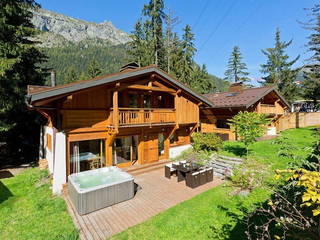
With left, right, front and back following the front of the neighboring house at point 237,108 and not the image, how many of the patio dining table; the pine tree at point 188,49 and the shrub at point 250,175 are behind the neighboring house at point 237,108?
1

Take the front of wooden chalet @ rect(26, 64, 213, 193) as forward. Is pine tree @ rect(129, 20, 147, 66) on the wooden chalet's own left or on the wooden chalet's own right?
on the wooden chalet's own left

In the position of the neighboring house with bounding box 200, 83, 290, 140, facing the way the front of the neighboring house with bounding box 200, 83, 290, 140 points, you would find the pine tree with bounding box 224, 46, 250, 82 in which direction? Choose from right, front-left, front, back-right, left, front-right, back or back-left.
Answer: back-left

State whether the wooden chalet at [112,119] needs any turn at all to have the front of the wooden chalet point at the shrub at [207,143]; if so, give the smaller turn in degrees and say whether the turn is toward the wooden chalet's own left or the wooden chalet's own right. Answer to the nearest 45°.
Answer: approximately 45° to the wooden chalet's own left

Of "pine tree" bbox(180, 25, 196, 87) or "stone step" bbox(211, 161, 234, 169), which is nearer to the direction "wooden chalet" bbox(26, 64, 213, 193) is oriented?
the stone step

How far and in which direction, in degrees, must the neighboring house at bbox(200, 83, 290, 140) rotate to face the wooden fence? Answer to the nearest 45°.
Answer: approximately 90° to its left

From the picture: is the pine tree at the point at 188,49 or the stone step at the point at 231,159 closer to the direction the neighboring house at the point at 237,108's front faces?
the stone step

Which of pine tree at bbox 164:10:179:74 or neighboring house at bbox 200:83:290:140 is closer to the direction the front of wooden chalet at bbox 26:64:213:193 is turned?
the neighboring house

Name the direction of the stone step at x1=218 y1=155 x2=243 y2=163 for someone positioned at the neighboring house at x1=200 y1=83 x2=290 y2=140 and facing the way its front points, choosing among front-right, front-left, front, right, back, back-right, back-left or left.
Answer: front-right

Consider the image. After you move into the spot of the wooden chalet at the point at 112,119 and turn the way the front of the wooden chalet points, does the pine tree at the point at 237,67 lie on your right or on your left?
on your left

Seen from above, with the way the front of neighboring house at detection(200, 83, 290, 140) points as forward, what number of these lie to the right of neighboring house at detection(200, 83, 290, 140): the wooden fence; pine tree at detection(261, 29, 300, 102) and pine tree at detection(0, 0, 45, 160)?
1

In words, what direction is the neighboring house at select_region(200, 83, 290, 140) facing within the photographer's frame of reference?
facing the viewer and to the right of the viewer

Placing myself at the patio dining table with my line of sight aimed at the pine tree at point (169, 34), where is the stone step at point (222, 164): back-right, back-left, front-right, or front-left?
front-right

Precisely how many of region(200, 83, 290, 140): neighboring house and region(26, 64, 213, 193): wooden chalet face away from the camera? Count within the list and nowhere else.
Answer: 0
